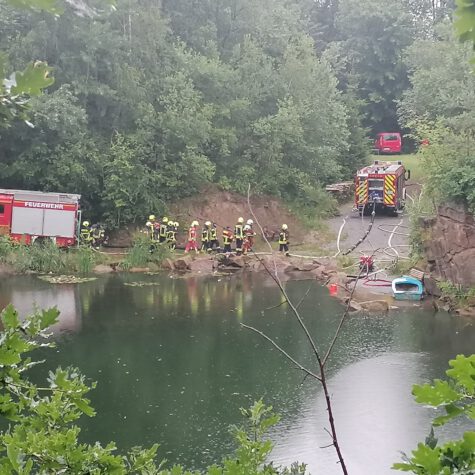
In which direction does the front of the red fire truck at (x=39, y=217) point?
to the viewer's left

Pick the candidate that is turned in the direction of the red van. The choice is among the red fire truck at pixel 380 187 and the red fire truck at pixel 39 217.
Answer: the red fire truck at pixel 380 187

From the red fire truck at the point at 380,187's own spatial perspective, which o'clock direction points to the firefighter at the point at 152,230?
The firefighter is roughly at 8 o'clock from the red fire truck.

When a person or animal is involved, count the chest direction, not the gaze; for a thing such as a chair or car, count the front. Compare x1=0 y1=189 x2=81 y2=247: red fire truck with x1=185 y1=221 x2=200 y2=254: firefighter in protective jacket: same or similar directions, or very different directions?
very different directions

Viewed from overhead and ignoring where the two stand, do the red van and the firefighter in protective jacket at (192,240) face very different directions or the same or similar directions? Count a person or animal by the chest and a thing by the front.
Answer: very different directions

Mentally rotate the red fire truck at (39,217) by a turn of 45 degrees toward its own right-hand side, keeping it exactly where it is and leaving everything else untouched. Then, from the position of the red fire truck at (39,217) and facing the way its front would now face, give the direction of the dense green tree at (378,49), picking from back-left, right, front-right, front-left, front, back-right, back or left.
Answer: right

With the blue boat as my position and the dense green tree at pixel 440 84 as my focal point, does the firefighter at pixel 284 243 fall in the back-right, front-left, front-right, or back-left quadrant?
front-left

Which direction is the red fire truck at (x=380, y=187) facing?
away from the camera

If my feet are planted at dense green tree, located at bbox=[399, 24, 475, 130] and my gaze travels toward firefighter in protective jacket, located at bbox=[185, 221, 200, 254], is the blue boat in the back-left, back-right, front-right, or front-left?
front-left
